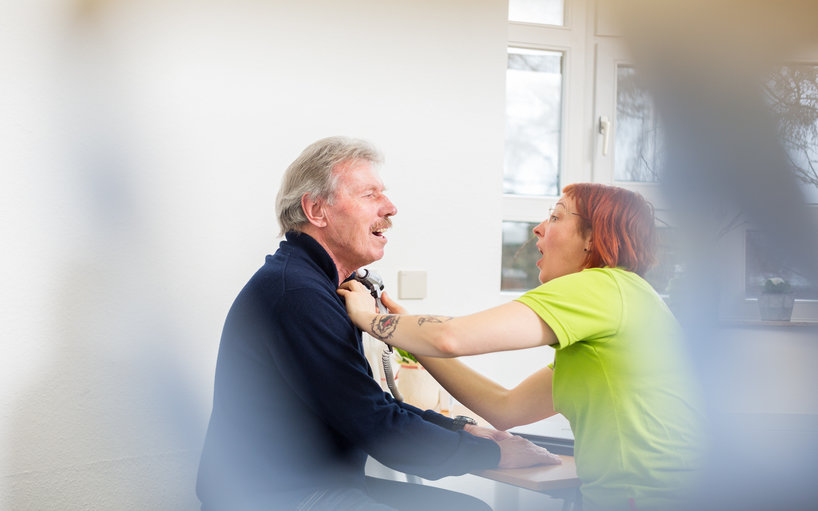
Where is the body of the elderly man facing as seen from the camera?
to the viewer's right

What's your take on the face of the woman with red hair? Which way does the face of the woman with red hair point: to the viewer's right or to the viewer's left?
to the viewer's left

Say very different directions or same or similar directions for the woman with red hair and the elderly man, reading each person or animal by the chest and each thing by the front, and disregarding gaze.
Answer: very different directions

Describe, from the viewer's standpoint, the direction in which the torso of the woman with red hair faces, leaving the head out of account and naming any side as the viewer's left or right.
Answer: facing to the left of the viewer

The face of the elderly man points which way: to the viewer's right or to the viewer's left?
to the viewer's right

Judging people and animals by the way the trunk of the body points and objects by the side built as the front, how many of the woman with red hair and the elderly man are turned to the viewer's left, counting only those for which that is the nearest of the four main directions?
1

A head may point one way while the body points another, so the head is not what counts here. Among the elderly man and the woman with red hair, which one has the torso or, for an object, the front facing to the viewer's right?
the elderly man

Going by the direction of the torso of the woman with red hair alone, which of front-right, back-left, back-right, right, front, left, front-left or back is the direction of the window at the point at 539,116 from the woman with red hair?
right
